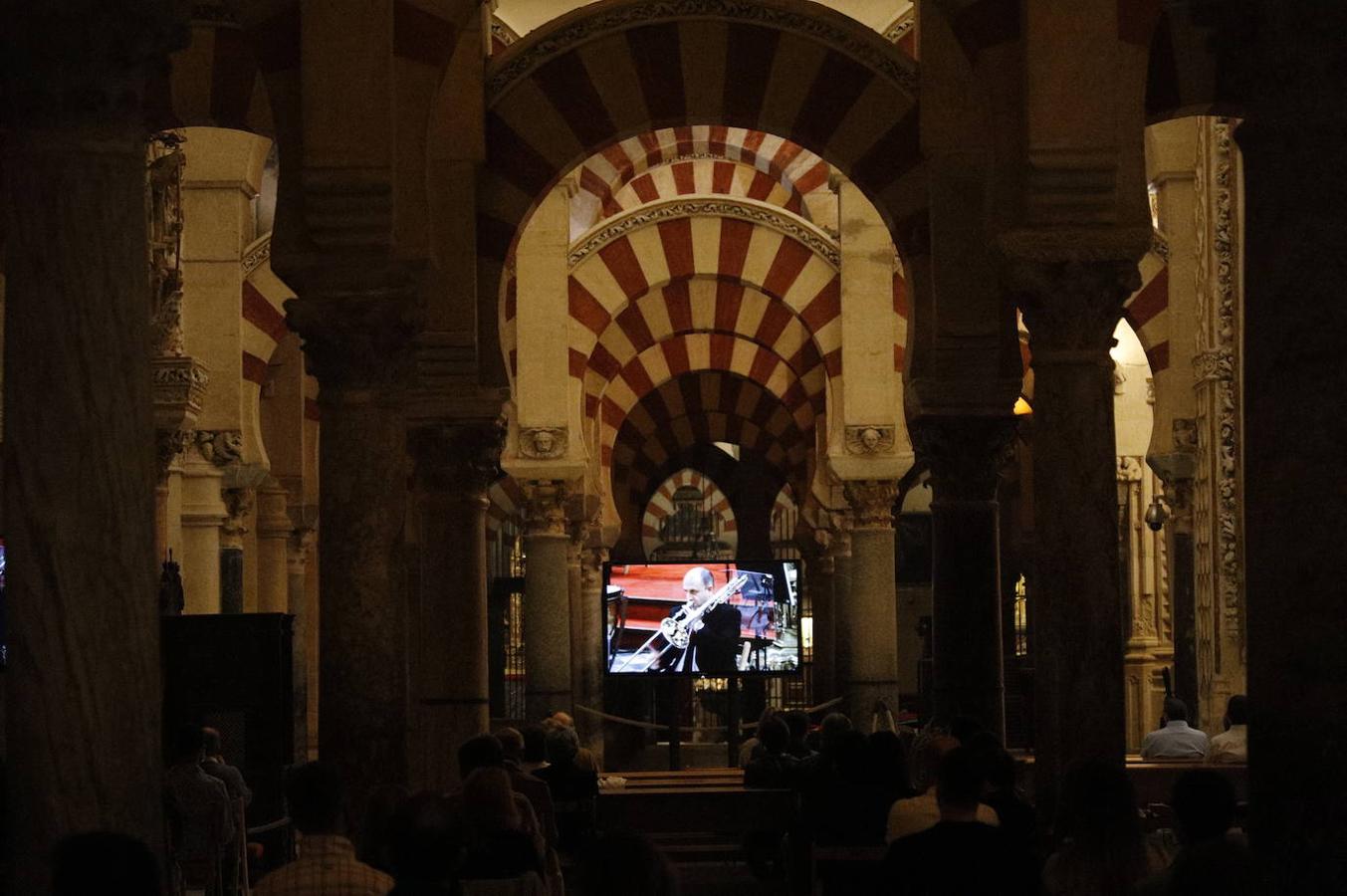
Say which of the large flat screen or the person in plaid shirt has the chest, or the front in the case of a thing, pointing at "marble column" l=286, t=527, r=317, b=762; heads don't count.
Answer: the person in plaid shirt

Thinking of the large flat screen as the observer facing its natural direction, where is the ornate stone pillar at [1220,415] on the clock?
The ornate stone pillar is roughly at 11 o'clock from the large flat screen.

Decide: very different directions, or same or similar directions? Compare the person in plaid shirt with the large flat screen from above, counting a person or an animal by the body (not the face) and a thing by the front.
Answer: very different directions

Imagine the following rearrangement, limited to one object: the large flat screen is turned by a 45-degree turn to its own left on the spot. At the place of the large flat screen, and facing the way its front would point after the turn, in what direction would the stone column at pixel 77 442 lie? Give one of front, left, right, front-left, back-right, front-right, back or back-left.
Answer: front-right

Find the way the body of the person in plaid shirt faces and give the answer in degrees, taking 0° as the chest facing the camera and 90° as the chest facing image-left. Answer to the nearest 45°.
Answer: approximately 180°

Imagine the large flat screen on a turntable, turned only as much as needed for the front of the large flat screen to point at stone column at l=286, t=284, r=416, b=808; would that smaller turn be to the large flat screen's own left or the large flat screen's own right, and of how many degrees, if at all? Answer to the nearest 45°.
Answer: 0° — it already faces it

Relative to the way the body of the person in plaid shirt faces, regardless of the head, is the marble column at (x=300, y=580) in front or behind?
in front

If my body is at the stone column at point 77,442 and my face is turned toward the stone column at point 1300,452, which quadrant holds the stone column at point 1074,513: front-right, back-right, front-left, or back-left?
front-left

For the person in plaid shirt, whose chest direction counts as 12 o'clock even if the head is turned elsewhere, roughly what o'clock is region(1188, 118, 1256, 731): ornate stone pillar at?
The ornate stone pillar is roughly at 1 o'clock from the person in plaid shirt.

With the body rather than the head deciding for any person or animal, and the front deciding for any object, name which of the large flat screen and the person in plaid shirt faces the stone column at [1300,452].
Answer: the large flat screen

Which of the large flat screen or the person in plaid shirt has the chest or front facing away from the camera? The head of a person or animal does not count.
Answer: the person in plaid shirt

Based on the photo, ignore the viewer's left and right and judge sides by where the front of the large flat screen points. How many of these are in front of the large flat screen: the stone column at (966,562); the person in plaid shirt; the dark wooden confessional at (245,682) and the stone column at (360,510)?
4

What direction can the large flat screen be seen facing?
toward the camera

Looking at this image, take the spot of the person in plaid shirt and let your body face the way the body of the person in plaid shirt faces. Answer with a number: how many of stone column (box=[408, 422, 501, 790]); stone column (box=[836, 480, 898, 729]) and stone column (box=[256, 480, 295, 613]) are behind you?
0

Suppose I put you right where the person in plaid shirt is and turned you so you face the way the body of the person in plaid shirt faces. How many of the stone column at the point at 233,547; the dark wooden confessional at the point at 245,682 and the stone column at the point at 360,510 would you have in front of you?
3

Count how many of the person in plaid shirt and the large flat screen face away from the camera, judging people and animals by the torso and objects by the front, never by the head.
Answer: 1

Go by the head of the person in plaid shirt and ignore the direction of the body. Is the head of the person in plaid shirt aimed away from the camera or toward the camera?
away from the camera

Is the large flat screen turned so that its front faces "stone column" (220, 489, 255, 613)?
no

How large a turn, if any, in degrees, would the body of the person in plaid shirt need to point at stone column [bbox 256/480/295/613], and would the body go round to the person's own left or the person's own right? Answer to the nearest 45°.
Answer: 0° — they already face it

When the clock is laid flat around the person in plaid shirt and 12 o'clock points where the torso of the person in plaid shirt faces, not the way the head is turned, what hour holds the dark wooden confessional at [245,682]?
The dark wooden confessional is roughly at 12 o'clock from the person in plaid shirt.
